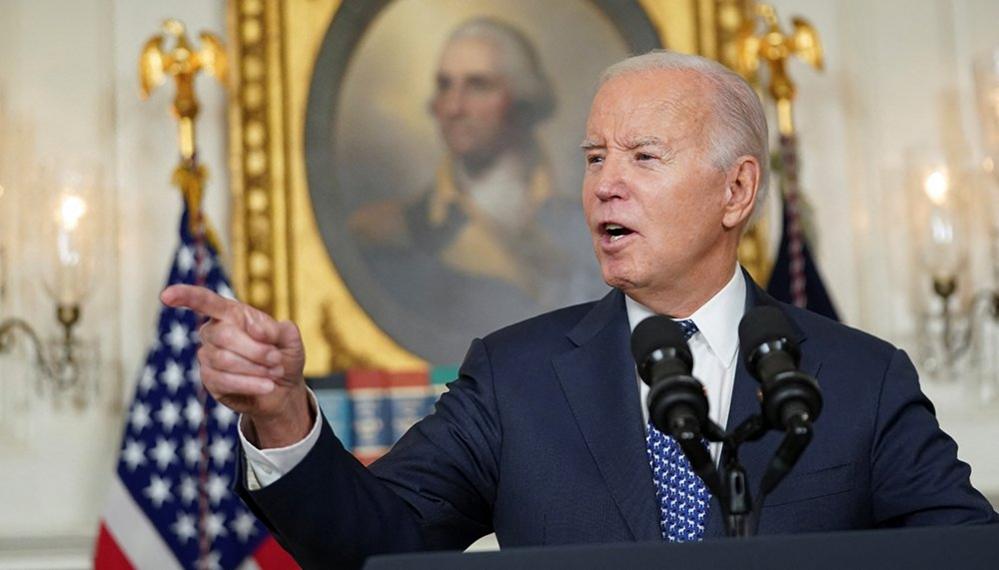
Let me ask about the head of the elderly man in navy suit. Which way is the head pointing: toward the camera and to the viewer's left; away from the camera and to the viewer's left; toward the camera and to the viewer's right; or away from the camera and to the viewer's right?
toward the camera and to the viewer's left

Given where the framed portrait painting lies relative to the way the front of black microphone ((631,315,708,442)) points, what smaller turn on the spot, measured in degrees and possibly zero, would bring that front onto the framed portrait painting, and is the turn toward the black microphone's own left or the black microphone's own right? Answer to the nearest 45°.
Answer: approximately 45° to the black microphone's own right

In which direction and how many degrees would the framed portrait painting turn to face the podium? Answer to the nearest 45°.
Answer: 0° — it already faces it

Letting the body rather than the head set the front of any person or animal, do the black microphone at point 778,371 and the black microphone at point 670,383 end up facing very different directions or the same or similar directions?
same or similar directions

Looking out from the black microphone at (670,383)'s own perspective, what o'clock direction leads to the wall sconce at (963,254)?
The wall sconce is roughly at 2 o'clock from the black microphone.

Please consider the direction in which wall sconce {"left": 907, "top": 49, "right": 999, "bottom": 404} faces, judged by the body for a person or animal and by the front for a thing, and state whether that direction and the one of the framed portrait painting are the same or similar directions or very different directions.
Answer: same or similar directions

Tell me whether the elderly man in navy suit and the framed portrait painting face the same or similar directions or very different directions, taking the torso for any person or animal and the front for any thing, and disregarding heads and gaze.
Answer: same or similar directions

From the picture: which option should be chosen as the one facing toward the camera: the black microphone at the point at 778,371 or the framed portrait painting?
the framed portrait painting

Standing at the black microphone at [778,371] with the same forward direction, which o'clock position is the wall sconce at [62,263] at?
The wall sconce is roughly at 12 o'clock from the black microphone.

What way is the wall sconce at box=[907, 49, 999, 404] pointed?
toward the camera

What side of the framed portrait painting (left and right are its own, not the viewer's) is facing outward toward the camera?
front

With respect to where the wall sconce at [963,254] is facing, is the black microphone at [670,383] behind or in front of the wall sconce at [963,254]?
in front

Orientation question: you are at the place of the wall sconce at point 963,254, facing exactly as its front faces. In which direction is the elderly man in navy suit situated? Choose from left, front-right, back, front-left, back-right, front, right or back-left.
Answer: front

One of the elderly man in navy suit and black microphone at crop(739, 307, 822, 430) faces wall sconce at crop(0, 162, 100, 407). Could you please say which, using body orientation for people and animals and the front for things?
the black microphone

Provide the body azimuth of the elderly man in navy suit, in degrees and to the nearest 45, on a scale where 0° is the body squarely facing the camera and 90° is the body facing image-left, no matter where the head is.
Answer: approximately 0°
